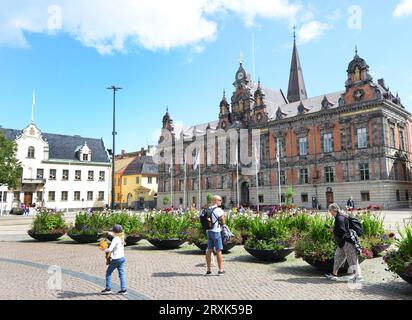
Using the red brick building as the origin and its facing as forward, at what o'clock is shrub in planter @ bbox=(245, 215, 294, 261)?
The shrub in planter is roughly at 11 o'clock from the red brick building.

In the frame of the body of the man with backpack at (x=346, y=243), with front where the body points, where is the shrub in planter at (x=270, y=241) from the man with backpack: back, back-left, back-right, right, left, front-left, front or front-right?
front-right

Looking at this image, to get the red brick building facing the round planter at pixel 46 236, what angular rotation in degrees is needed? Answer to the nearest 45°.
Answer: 0° — it already faces it

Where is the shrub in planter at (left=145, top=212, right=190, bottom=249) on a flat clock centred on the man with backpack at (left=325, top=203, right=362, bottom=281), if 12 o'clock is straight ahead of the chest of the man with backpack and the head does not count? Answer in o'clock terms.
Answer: The shrub in planter is roughly at 1 o'clock from the man with backpack.

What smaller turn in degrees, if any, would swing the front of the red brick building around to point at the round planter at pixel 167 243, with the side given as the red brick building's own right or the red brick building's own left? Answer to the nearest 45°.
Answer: approximately 45° to the red brick building's own left

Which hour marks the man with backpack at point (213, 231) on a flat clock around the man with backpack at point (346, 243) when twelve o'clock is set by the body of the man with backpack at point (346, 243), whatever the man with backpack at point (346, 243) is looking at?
the man with backpack at point (213, 231) is roughly at 12 o'clock from the man with backpack at point (346, 243).

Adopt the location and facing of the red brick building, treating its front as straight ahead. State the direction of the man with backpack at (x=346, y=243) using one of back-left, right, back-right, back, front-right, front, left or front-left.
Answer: front-left

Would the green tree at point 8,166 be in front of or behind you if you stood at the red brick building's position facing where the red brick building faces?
in front

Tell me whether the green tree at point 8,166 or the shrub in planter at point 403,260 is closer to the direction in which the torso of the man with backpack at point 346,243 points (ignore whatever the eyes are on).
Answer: the green tree

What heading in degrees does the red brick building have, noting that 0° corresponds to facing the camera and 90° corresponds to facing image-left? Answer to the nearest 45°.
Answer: approximately 45°

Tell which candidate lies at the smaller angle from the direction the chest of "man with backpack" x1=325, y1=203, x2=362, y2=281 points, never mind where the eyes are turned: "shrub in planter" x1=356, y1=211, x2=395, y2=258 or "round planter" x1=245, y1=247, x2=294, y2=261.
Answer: the round planter

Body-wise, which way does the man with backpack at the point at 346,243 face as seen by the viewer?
to the viewer's left

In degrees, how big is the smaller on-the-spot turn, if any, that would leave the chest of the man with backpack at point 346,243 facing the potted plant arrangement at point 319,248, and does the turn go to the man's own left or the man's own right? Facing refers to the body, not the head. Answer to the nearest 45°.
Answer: approximately 45° to the man's own right
